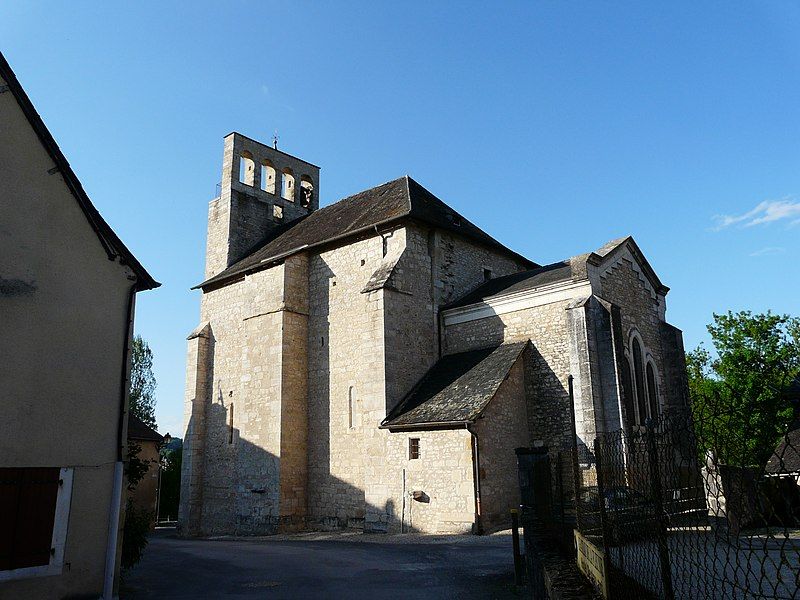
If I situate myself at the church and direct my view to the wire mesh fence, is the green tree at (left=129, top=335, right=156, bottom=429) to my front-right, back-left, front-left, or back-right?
back-right

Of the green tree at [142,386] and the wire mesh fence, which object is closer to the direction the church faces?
the green tree

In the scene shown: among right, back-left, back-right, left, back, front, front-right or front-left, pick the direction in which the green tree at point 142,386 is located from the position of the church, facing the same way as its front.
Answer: front

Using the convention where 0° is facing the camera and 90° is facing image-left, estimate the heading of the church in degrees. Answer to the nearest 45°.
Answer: approximately 135°

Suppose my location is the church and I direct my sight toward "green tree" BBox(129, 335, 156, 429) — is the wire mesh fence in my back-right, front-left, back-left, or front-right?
back-left

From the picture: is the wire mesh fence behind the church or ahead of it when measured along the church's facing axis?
behind
